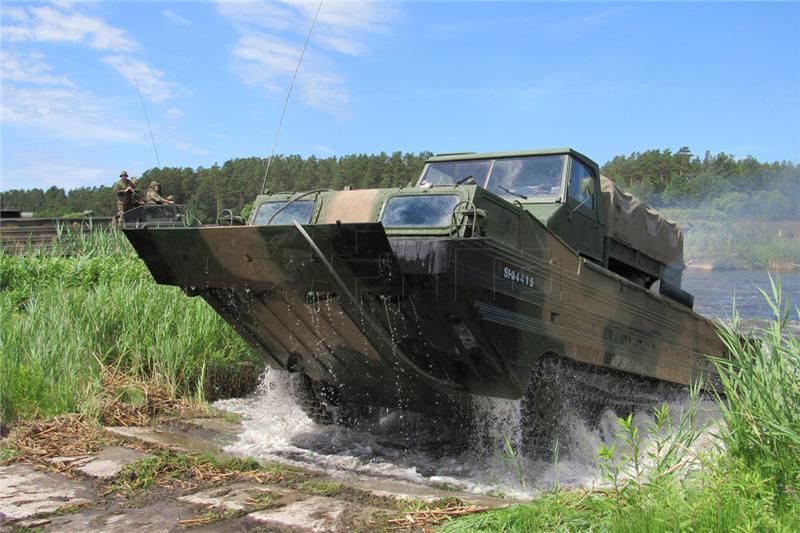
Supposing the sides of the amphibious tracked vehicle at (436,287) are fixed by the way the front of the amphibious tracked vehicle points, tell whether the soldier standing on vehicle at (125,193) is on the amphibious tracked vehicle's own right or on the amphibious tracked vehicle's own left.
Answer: on the amphibious tracked vehicle's own right

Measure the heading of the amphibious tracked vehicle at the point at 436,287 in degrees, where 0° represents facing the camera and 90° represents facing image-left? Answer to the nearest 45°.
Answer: approximately 45°

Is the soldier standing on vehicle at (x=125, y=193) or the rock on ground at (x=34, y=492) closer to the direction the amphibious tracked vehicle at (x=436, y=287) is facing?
the rock on ground
